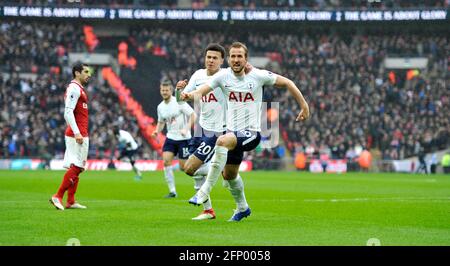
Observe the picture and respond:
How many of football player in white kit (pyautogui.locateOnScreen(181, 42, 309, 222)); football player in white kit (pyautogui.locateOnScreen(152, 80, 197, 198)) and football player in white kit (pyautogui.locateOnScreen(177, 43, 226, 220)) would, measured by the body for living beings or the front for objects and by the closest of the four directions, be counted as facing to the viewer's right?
0

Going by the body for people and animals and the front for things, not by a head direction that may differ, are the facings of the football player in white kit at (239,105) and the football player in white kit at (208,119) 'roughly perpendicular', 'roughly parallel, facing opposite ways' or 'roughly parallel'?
roughly parallel

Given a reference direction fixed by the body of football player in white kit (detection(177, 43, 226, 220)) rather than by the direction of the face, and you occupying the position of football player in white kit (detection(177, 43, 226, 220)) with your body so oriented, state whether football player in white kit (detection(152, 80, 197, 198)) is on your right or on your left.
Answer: on your right

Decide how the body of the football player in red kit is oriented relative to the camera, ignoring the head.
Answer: to the viewer's right

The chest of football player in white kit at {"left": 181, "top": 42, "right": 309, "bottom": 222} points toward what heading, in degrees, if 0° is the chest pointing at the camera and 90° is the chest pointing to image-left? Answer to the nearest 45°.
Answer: approximately 45°

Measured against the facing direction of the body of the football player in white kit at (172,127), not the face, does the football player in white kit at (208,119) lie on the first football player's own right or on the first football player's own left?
on the first football player's own left

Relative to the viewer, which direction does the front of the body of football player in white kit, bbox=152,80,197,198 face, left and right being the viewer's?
facing the viewer and to the left of the viewer

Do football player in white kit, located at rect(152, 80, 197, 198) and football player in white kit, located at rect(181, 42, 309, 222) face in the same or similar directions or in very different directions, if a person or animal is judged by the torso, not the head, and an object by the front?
same or similar directions

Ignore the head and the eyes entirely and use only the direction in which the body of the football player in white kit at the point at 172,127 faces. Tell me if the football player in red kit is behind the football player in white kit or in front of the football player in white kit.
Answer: in front
